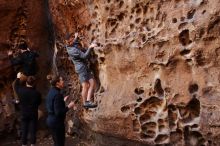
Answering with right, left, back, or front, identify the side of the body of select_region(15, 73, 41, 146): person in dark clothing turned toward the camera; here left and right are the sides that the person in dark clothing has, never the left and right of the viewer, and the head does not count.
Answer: back

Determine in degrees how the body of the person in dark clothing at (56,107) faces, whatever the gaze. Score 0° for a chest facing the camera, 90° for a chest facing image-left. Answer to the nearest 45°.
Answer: approximately 270°

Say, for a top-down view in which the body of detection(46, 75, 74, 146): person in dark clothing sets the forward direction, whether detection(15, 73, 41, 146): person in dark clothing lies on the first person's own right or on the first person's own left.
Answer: on the first person's own left

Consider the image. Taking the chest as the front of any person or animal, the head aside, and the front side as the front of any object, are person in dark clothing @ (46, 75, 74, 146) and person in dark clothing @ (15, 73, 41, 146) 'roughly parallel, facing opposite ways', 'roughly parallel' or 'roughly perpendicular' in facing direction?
roughly perpendicular

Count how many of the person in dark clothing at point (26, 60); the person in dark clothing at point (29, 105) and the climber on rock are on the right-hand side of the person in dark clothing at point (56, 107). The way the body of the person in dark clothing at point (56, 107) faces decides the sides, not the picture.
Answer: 0

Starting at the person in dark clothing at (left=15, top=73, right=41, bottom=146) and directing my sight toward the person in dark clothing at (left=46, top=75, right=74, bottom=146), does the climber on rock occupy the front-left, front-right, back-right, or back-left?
front-left

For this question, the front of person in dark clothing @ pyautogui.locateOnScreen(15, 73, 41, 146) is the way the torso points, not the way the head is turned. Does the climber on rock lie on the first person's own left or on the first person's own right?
on the first person's own right

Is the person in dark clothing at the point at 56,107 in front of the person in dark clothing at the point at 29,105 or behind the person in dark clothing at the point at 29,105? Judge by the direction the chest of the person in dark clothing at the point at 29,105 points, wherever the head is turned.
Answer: behind

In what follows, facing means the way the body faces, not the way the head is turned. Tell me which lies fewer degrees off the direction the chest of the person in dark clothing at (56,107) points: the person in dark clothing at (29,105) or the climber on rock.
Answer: the climber on rock
